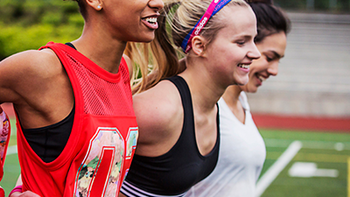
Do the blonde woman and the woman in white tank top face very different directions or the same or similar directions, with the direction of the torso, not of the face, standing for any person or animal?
same or similar directions

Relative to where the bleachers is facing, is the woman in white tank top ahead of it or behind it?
ahead

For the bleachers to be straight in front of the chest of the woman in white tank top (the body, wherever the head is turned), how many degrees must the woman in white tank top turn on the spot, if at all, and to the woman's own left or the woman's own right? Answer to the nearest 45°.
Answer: approximately 135° to the woman's own left

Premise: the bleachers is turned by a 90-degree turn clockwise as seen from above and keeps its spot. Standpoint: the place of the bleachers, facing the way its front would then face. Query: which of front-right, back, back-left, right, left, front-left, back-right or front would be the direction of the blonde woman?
left

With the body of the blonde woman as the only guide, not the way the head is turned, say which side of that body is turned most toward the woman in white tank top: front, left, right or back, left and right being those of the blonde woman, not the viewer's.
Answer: left
